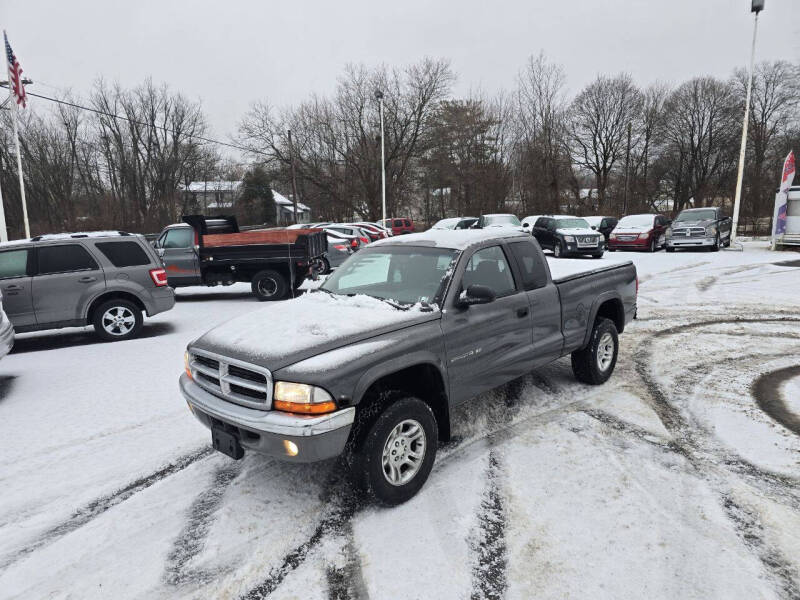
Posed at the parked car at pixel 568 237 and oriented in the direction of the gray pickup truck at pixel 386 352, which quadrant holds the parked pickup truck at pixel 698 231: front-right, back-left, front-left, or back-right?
back-left

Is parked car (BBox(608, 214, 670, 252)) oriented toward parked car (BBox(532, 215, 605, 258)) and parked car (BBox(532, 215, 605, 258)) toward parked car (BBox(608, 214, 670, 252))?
no

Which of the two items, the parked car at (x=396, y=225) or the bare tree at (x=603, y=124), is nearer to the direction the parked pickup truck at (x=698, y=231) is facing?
the parked car

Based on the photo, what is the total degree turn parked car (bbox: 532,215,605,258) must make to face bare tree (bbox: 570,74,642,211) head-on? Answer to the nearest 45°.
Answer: approximately 135° to its left

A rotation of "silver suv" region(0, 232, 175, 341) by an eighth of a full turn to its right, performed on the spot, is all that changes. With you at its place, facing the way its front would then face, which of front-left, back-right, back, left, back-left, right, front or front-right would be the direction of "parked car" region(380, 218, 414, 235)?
right

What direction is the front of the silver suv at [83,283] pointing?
to the viewer's left

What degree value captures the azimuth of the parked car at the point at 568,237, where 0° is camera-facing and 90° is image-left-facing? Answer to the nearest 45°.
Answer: approximately 315°

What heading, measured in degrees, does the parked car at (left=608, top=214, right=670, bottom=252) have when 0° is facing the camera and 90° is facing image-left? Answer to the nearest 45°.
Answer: approximately 45°

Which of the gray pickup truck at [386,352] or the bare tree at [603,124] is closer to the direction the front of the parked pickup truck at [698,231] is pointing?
the gray pickup truck

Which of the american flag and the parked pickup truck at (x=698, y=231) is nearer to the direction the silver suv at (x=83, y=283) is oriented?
the american flag

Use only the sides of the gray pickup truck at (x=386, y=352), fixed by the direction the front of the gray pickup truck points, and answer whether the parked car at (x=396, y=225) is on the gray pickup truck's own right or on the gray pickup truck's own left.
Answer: on the gray pickup truck's own right

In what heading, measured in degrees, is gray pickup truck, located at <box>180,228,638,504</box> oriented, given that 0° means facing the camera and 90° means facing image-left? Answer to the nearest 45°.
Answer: approximately 45°

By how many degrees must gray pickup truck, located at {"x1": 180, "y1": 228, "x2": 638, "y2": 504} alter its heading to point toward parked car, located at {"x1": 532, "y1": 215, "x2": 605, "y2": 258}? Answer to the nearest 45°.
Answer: approximately 135° to its right

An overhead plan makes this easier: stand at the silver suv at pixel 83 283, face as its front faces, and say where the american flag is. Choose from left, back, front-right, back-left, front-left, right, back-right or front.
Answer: right

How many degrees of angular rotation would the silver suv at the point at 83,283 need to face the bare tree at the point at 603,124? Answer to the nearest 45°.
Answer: approximately 135° to its right

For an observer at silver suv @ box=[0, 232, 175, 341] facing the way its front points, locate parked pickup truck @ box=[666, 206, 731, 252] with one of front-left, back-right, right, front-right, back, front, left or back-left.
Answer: back

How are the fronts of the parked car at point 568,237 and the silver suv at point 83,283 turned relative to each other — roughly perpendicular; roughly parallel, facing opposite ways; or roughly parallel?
roughly perpendicular

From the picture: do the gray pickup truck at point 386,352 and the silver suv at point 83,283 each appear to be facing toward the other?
no
